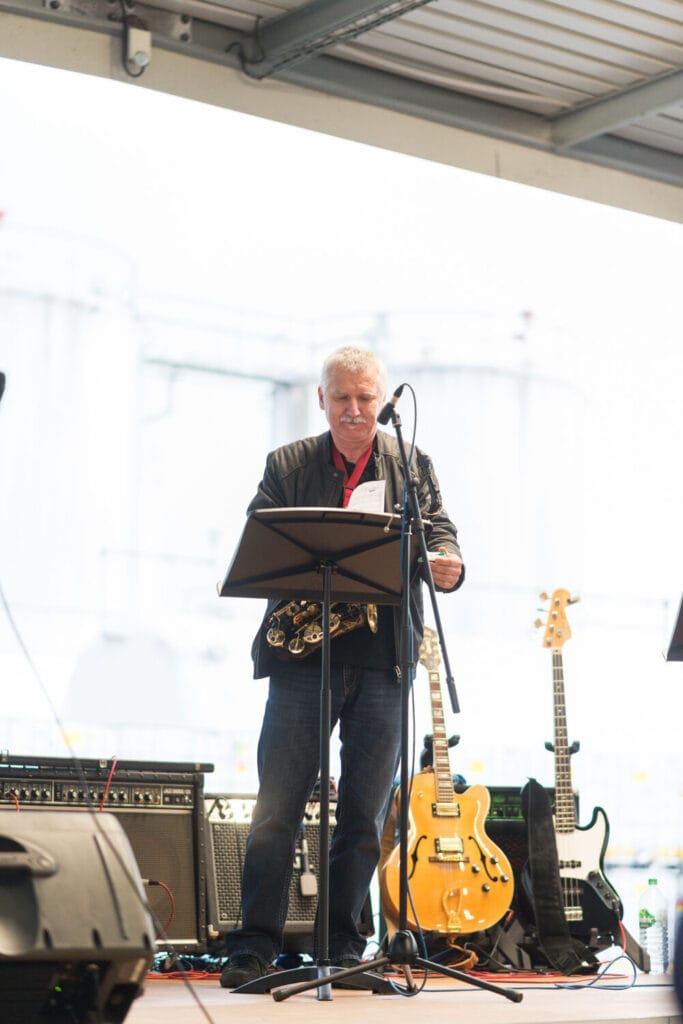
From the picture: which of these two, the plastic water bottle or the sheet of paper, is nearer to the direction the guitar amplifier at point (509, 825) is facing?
the sheet of paper

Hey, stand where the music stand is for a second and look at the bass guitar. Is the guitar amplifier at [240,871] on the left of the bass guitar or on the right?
left

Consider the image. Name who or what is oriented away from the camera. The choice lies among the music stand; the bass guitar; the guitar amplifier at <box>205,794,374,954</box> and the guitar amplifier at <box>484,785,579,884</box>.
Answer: the music stand

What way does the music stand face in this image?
away from the camera

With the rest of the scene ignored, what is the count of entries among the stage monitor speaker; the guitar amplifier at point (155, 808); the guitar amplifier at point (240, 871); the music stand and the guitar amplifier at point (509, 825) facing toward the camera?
3

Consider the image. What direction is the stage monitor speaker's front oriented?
away from the camera

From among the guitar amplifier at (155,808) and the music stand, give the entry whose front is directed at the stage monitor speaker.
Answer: the guitar amplifier

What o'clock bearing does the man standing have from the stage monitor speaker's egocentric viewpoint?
The man standing is roughly at 1 o'clock from the stage monitor speaker.
